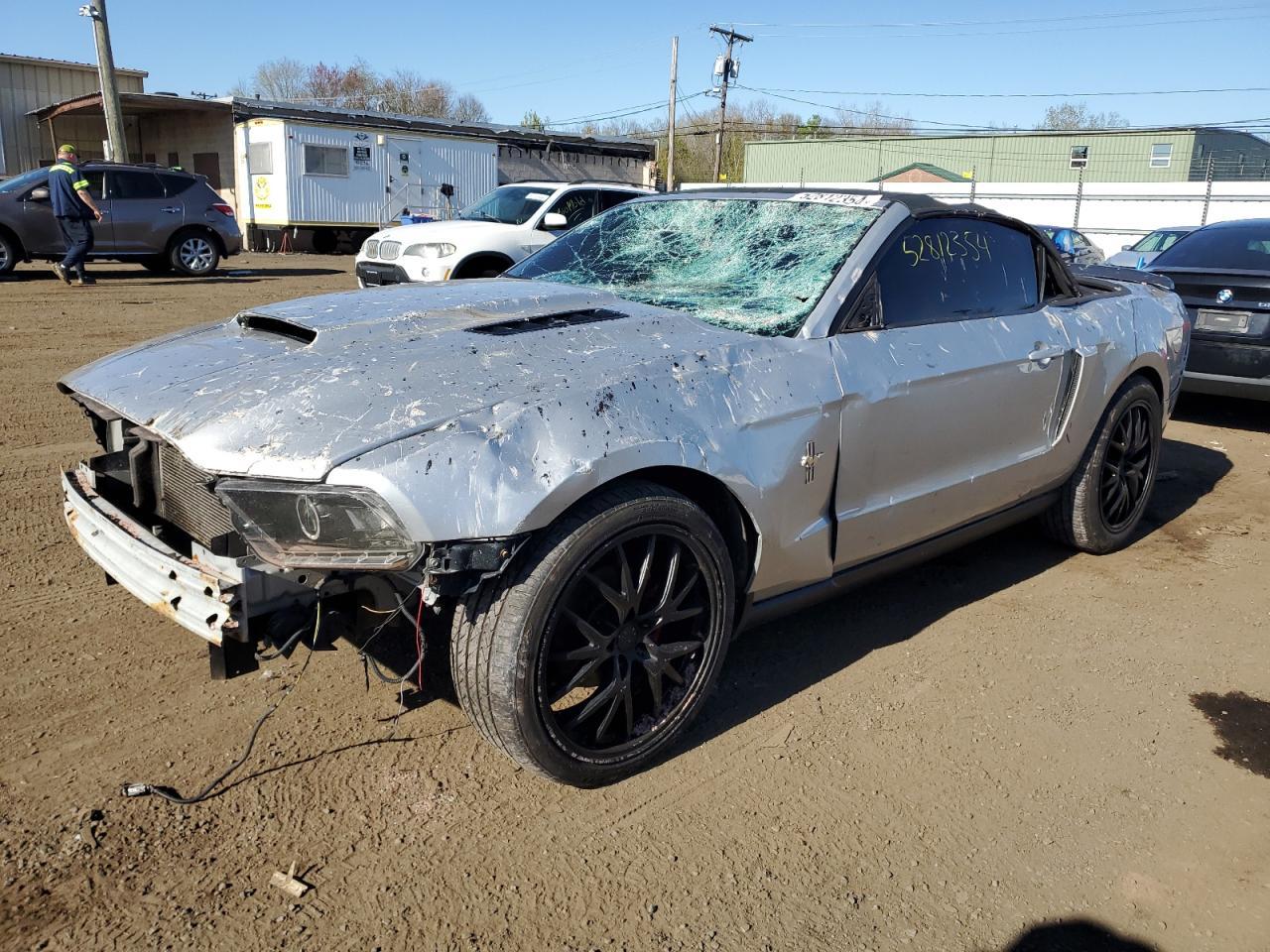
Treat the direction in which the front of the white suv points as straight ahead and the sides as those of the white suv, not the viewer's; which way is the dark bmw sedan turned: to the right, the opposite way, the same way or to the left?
the opposite way

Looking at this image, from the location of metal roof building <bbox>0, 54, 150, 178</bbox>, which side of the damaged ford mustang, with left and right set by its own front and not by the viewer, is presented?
right

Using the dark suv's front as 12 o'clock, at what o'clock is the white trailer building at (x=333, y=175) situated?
The white trailer building is roughly at 4 o'clock from the dark suv.

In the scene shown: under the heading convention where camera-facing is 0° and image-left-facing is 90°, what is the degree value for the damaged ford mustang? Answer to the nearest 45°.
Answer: approximately 45°

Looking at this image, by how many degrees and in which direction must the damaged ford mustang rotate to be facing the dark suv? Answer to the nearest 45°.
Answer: approximately 90° to its right

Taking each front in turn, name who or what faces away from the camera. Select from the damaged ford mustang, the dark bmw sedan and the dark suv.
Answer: the dark bmw sedan

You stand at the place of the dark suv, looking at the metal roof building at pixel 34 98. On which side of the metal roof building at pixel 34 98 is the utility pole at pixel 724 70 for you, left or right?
right

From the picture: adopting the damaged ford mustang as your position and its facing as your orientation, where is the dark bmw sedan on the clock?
The dark bmw sedan is roughly at 6 o'clock from the damaged ford mustang.

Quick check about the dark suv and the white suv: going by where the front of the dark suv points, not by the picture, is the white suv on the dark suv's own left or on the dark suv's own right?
on the dark suv's own left

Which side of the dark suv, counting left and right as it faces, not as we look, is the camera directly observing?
left

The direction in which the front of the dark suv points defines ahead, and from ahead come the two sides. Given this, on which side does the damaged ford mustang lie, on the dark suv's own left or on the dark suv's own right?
on the dark suv's own left

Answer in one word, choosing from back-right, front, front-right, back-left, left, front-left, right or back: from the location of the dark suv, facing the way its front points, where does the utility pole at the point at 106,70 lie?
right

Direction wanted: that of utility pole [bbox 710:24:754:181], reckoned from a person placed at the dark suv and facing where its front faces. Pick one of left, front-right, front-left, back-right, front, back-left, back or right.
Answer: back-right

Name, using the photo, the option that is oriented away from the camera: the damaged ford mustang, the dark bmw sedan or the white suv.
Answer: the dark bmw sedan

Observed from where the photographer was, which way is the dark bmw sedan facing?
facing away from the viewer
